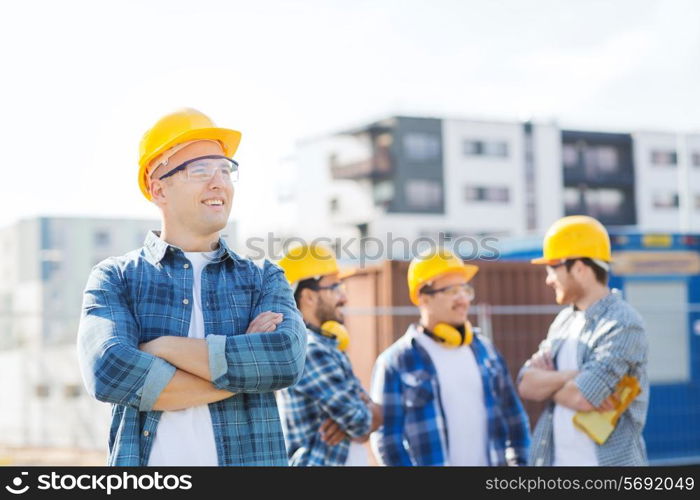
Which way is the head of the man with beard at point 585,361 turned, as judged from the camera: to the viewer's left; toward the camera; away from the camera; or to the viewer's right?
to the viewer's left

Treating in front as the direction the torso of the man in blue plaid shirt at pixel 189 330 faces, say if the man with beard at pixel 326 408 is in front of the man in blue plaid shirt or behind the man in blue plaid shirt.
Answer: behind

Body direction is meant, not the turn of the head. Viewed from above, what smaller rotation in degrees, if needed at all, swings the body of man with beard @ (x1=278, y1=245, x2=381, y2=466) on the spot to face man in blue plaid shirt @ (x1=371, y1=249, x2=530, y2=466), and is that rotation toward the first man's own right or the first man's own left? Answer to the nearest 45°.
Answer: approximately 45° to the first man's own left

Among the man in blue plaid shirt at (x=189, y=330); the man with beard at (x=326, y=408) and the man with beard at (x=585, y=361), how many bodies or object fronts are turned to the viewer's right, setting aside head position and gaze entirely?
1

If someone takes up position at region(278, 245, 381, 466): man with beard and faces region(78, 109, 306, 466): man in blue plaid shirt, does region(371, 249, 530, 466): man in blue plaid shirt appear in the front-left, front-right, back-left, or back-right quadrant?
back-left

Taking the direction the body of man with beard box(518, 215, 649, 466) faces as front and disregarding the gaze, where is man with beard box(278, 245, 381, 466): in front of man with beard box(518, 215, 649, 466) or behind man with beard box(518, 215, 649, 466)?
in front

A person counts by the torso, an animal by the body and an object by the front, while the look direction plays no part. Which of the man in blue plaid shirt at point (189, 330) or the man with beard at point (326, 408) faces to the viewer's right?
the man with beard

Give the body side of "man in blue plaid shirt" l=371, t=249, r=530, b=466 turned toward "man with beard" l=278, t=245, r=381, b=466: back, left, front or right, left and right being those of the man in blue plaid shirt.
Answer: right

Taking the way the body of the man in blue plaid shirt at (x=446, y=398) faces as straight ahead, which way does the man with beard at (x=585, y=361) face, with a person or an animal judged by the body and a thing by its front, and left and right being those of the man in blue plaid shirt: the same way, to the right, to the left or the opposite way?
to the right

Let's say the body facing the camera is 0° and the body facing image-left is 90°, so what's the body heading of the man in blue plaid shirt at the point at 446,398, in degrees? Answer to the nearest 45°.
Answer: approximately 315°

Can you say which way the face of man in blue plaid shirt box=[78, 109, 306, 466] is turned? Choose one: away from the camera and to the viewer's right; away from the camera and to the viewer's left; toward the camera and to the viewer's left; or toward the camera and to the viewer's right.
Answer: toward the camera and to the viewer's right

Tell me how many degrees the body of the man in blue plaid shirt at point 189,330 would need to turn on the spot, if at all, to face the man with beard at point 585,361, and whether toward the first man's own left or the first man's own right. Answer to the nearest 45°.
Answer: approximately 135° to the first man's own left

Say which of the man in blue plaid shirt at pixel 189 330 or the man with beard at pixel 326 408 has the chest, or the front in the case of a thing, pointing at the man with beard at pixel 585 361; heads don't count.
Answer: the man with beard at pixel 326 408

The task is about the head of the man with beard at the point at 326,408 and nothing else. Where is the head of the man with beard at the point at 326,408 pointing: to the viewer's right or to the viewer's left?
to the viewer's right

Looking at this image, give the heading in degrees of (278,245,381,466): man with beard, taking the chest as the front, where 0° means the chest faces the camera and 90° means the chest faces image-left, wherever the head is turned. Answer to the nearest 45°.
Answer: approximately 270°

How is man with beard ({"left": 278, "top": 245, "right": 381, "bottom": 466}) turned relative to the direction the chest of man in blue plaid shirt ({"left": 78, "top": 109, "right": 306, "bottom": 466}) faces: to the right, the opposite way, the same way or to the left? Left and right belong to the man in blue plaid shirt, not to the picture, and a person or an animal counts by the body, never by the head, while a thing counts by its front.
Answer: to the left
